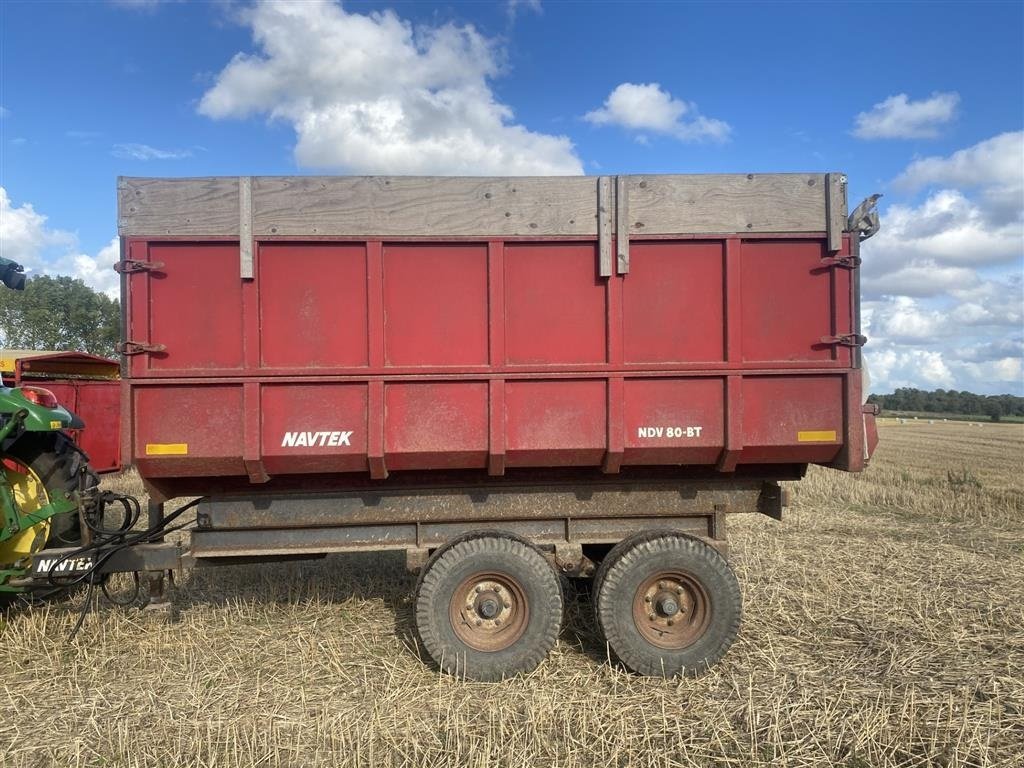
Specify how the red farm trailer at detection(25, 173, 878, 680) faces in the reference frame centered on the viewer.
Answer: facing to the left of the viewer

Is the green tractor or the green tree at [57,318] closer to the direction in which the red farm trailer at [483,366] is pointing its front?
the green tractor

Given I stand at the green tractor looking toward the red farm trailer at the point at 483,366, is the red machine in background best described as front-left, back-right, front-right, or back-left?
back-left

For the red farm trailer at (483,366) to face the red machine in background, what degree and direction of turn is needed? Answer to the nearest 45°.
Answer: approximately 45° to its right

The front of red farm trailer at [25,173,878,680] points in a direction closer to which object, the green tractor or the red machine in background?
the green tractor

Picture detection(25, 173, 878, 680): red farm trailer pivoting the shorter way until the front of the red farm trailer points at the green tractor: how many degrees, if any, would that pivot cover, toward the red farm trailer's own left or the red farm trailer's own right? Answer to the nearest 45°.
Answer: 0° — it already faces it
